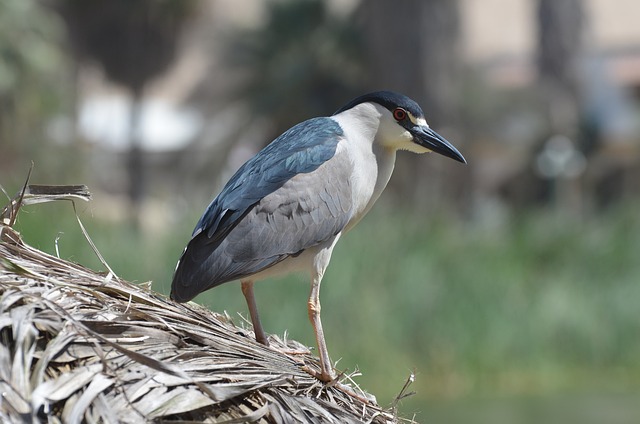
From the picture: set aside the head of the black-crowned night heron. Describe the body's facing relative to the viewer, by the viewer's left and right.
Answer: facing to the right of the viewer
